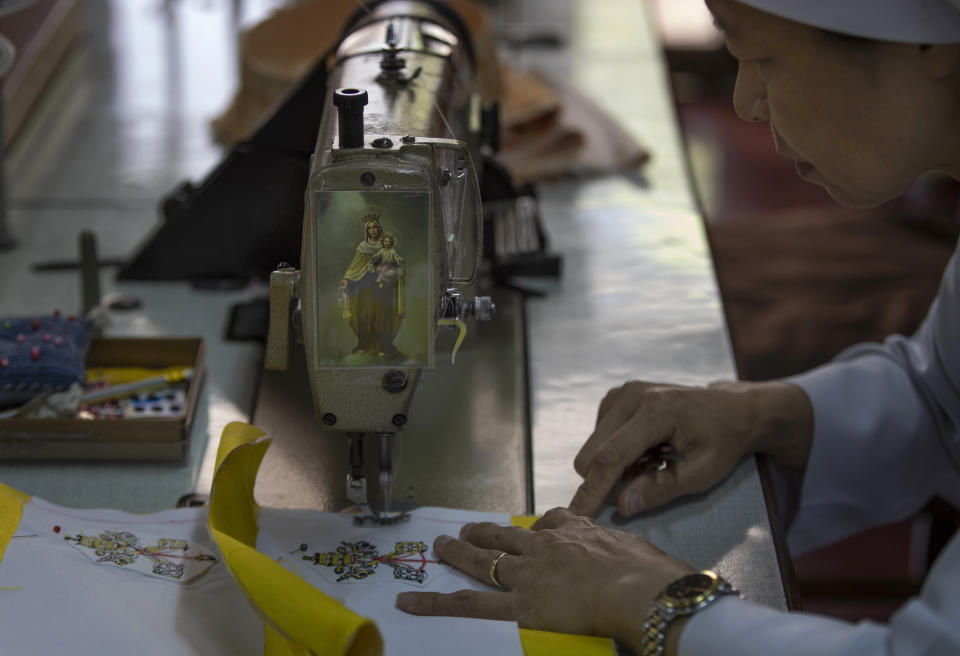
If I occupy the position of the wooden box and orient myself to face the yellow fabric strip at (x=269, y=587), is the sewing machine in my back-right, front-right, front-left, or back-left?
front-left

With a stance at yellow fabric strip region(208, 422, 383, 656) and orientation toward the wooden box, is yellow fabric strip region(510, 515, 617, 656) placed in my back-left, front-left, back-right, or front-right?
back-right

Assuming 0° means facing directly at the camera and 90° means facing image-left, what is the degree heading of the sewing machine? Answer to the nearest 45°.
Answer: approximately 270°
